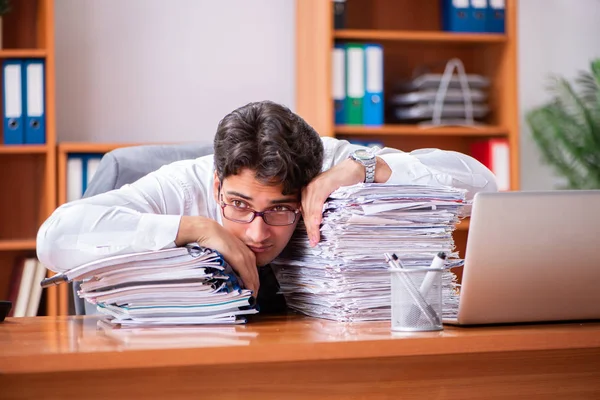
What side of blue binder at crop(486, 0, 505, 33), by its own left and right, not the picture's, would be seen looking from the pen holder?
front

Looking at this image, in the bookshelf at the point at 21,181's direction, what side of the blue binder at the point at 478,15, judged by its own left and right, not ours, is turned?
right

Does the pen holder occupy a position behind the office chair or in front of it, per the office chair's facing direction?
in front

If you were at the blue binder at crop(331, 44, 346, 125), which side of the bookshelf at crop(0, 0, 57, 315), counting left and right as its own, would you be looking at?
left

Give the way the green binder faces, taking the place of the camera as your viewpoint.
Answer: facing the viewer

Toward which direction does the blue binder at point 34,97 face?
toward the camera

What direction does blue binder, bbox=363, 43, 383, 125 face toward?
toward the camera

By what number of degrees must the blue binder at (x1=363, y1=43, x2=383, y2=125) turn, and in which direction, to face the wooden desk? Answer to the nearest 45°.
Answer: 0° — it already faces it

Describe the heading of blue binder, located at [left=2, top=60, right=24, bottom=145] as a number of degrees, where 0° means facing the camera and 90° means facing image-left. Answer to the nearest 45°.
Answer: approximately 0°

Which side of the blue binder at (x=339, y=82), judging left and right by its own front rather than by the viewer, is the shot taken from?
front

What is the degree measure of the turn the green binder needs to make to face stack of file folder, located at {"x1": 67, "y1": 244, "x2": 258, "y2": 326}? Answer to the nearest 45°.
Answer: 0° — it already faces it

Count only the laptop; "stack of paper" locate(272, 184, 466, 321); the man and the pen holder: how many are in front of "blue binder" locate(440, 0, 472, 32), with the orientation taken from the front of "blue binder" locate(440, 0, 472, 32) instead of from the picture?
4

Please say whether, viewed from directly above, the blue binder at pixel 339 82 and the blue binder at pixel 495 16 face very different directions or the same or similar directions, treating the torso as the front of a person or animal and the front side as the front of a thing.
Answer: same or similar directions

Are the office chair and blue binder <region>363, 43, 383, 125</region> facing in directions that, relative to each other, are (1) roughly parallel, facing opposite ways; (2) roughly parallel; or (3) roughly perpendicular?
roughly parallel
